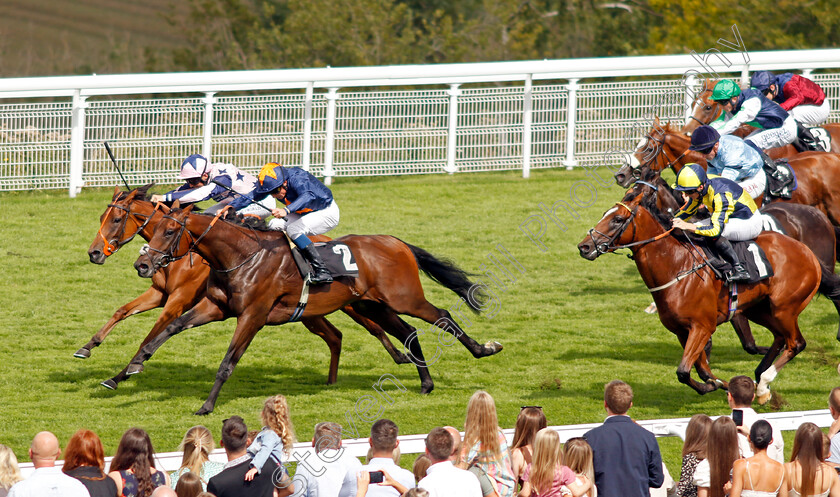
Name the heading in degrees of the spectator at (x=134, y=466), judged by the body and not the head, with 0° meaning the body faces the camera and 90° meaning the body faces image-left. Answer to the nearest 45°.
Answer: approximately 180°

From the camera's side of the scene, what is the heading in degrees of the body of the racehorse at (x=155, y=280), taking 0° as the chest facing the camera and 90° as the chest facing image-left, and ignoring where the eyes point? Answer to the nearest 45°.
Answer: approximately 90°

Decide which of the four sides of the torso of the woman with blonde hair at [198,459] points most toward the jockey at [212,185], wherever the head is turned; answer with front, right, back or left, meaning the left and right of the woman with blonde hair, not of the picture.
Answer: front

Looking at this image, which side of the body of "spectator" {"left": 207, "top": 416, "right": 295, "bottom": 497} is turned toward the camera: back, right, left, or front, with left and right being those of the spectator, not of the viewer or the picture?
back

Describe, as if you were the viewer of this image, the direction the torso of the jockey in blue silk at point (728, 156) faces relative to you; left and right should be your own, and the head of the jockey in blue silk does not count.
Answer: facing to the left of the viewer

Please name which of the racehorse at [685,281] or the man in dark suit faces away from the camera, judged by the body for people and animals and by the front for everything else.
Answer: the man in dark suit

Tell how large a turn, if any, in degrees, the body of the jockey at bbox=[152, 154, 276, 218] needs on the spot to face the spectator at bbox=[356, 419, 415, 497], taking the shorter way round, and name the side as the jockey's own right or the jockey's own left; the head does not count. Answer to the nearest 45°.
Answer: approximately 90° to the jockey's own left

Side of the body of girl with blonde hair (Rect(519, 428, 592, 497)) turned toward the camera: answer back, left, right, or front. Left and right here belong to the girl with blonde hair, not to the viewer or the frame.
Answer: back

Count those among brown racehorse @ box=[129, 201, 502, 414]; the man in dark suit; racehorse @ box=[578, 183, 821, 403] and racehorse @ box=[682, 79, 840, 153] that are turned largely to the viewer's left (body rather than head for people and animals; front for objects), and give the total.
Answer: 3

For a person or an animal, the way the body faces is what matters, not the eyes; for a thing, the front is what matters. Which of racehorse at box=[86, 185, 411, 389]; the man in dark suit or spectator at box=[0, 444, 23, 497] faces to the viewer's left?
the racehorse

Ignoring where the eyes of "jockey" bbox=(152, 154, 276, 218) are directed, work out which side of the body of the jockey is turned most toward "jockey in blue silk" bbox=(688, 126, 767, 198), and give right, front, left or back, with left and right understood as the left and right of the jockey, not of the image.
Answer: back

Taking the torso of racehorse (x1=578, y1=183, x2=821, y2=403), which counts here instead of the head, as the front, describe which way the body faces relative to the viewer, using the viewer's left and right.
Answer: facing to the left of the viewer

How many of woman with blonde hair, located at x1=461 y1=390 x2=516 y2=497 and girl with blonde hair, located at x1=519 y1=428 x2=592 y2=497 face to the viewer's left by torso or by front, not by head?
0

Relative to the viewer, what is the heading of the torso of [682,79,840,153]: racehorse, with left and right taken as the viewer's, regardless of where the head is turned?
facing to the left of the viewer

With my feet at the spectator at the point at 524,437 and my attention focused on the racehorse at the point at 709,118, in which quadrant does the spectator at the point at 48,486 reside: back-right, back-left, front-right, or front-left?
back-left

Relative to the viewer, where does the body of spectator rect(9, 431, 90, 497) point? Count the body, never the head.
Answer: away from the camera

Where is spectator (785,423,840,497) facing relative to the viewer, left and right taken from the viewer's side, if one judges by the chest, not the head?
facing away from the viewer

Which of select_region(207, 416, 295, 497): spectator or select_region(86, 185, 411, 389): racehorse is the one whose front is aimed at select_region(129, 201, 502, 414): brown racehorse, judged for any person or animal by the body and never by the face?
the spectator

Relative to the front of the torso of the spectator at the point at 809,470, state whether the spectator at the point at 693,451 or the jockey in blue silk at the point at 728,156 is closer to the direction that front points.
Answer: the jockey in blue silk

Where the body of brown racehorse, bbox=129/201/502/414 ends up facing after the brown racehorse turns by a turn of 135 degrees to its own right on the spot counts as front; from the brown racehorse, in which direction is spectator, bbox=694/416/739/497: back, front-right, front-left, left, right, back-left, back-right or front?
right

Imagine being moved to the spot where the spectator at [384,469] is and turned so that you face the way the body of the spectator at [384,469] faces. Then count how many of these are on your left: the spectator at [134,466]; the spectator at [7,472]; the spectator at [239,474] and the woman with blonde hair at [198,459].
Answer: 4
